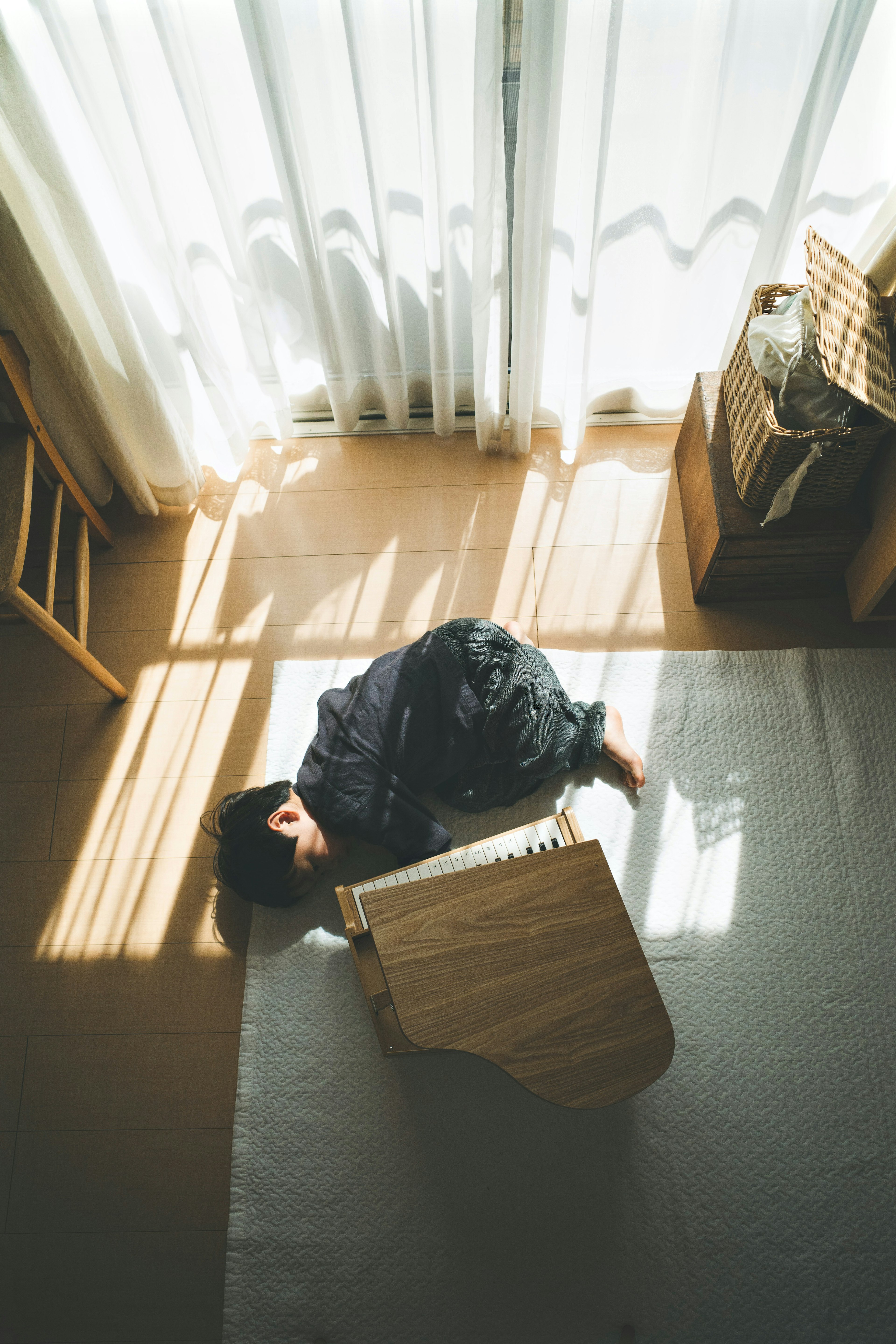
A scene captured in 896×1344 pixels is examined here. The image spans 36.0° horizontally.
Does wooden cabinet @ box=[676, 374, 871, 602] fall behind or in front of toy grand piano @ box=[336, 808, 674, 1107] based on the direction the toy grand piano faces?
in front

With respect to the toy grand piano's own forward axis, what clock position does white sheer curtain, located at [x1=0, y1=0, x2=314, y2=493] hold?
The white sheer curtain is roughly at 11 o'clock from the toy grand piano.

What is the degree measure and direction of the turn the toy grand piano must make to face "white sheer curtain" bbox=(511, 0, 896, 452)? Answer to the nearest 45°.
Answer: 0° — it already faces it

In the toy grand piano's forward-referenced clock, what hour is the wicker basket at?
The wicker basket is roughly at 1 o'clock from the toy grand piano.

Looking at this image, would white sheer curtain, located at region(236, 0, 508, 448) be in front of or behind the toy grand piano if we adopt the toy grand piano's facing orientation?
in front

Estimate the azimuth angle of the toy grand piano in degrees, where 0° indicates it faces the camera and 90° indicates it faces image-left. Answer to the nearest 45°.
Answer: approximately 180°

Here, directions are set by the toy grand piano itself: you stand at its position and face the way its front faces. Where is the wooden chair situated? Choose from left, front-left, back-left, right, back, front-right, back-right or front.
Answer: front-left

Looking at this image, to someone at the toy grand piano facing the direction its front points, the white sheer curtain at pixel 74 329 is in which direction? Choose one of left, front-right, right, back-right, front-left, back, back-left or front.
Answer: front-left
